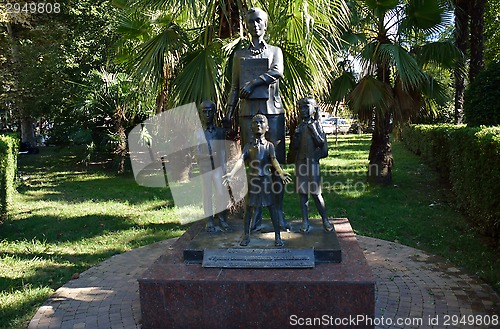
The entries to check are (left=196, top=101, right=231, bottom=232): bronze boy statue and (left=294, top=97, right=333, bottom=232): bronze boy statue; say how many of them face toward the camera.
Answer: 2

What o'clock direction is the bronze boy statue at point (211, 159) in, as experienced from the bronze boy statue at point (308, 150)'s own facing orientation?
the bronze boy statue at point (211, 159) is roughly at 3 o'clock from the bronze boy statue at point (308, 150).

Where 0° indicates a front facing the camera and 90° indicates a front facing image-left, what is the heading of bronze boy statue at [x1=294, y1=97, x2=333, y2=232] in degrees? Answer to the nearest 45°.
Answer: approximately 0°

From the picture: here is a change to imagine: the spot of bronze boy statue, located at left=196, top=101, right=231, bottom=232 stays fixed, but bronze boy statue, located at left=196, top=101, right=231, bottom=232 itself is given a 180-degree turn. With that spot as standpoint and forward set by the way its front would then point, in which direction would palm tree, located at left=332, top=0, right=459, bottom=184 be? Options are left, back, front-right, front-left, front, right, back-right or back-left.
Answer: front-right

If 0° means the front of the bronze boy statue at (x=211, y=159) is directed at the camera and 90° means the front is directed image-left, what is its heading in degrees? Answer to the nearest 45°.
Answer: approximately 0°

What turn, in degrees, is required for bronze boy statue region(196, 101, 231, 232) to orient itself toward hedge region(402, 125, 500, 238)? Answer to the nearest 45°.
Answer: approximately 90° to its left

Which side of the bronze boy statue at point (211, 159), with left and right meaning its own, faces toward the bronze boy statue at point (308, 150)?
left

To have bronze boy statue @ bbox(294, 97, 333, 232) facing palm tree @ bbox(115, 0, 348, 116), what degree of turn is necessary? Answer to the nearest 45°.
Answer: approximately 135° to its right

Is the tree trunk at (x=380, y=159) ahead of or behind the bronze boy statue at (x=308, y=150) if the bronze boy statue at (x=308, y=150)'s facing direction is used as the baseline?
behind

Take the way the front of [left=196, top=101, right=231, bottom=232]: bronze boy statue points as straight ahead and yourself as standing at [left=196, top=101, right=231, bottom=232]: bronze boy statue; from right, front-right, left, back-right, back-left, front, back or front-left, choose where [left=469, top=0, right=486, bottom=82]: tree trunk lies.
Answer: back-left

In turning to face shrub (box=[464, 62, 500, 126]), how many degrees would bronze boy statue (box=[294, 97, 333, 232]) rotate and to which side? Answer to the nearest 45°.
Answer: approximately 135° to its left
